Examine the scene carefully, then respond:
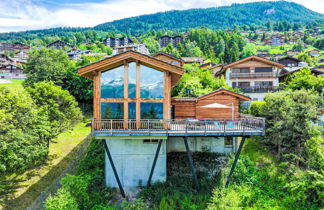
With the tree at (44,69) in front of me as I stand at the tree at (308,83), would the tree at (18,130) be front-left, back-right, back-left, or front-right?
front-left

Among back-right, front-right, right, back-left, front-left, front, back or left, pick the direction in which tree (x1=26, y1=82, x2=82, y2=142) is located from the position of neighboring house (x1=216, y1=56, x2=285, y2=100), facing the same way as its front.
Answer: front-right

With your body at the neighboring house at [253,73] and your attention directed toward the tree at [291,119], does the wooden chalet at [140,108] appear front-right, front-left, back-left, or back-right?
front-right

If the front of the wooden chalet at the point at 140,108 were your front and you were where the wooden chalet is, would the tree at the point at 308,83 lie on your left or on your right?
on your left

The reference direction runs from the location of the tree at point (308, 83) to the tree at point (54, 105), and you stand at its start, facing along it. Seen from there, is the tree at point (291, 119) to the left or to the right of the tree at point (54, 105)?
left

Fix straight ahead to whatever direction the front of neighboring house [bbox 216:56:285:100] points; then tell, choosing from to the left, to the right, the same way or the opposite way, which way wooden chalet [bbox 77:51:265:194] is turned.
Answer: the same way

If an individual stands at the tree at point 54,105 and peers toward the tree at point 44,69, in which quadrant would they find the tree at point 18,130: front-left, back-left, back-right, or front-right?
back-left

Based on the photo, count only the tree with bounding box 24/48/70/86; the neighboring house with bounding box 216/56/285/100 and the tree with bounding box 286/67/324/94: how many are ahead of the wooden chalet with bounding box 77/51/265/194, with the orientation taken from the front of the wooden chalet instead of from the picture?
0

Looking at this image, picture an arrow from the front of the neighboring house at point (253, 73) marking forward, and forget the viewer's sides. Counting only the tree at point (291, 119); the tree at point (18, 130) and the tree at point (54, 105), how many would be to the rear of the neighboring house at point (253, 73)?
0

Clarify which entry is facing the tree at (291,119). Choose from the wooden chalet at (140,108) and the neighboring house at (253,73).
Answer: the neighboring house

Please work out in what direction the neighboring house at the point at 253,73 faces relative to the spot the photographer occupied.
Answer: facing the viewer

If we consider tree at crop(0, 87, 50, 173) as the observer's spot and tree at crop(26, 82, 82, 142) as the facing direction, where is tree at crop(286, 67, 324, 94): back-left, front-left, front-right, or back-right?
front-right

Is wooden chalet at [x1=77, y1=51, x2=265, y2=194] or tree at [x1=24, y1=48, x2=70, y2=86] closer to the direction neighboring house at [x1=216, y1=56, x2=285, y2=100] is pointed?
the wooden chalet

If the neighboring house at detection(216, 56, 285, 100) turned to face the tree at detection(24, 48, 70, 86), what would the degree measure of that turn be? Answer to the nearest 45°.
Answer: approximately 90° to its right

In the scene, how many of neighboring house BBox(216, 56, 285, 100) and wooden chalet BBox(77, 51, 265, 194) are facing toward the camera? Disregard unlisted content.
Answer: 2

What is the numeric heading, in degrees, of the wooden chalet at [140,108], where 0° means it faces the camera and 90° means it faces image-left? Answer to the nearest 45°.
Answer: approximately 0°

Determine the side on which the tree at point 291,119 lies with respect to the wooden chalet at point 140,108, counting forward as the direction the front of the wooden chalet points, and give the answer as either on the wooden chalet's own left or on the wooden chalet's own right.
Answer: on the wooden chalet's own left

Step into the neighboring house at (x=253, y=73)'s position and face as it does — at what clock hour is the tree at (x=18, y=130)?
The tree is roughly at 1 o'clock from the neighboring house.

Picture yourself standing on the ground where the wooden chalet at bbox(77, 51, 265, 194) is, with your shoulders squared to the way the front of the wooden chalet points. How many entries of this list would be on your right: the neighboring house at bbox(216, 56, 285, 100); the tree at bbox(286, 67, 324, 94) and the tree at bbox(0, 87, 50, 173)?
1
